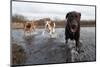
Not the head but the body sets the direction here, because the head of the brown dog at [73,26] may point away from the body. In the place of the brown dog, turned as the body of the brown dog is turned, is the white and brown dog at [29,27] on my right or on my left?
on my right

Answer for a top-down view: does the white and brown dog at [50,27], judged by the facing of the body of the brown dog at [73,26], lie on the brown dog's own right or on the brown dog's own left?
on the brown dog's own right
